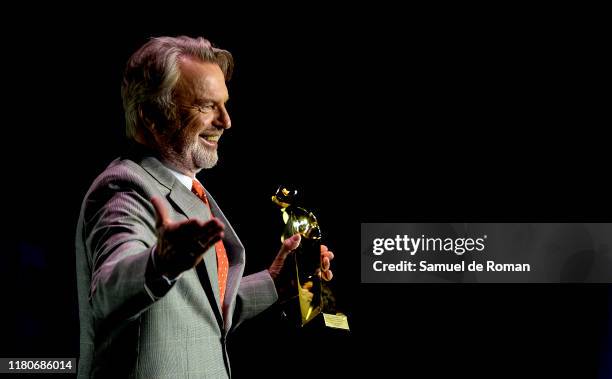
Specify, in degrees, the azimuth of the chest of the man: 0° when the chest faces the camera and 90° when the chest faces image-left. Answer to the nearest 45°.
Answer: approximately 270°

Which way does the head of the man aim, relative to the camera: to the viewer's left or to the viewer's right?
to the viewer's right
